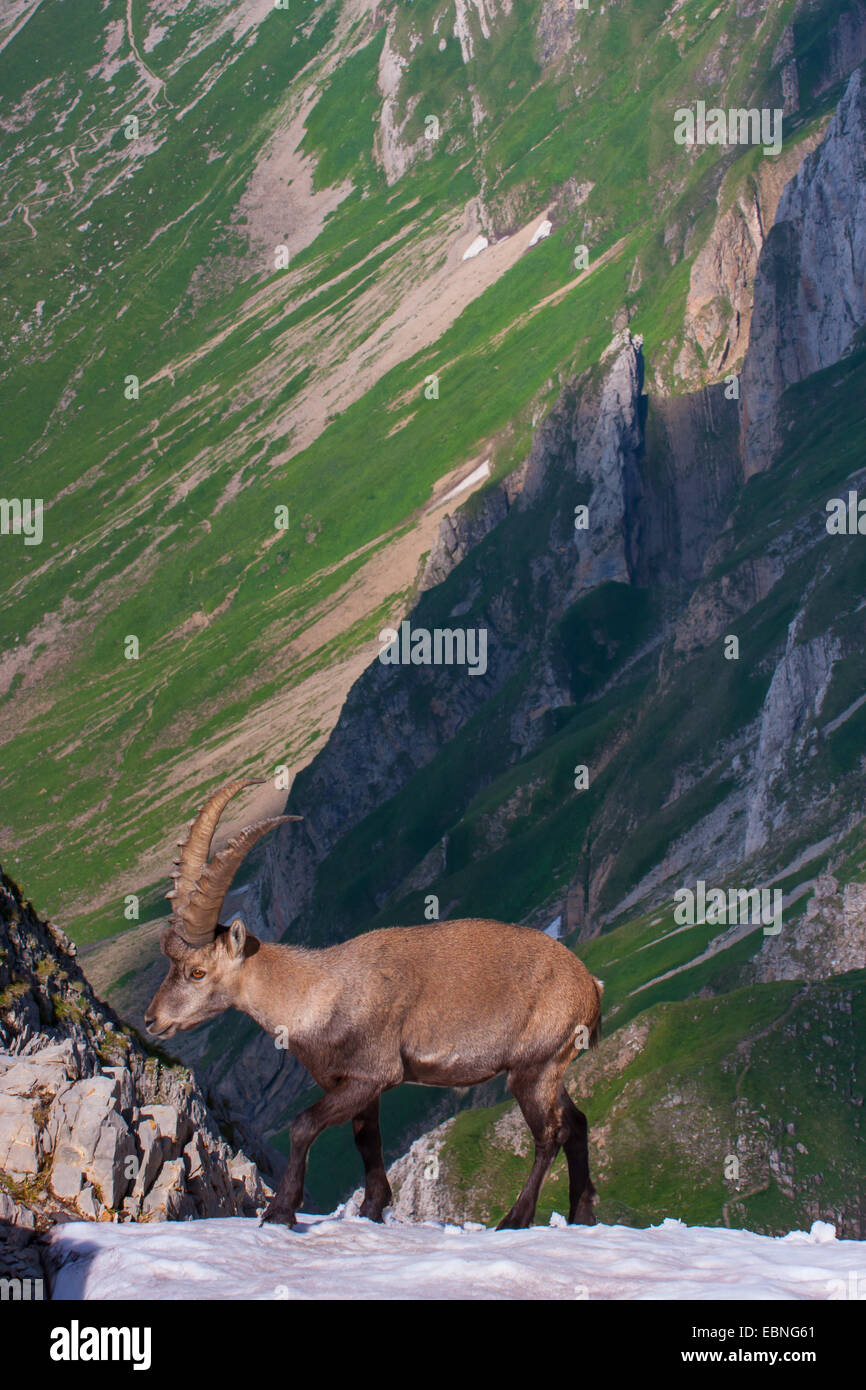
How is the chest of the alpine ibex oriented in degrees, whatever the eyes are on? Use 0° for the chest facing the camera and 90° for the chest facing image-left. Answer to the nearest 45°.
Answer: approximately 90°

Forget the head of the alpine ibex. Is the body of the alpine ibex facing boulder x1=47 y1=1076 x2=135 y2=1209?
yes
